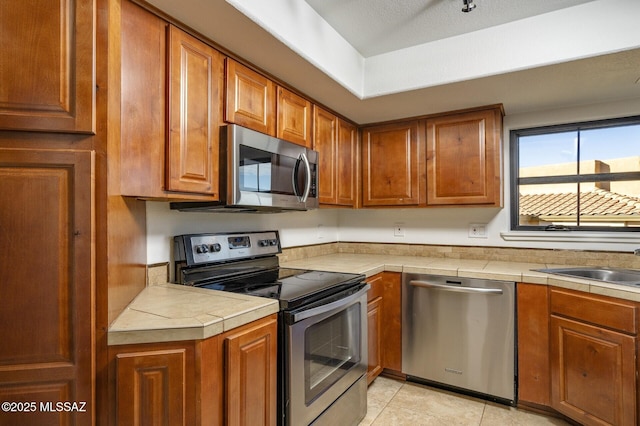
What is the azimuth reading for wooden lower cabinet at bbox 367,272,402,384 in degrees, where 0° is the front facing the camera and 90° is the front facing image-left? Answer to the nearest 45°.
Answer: approximately 315°

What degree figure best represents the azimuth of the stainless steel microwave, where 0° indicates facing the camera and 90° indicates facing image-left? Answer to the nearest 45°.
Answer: approximately 315°

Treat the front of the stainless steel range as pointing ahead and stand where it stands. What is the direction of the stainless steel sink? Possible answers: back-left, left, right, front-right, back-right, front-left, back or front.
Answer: front-left

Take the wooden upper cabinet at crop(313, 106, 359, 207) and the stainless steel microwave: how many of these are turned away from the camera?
0
